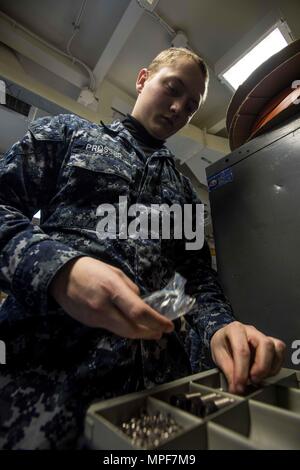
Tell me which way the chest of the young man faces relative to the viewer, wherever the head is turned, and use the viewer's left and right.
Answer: facing the viewer and to the right of the viewer

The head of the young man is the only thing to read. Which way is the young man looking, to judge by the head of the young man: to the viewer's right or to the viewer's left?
to the viewer's right
